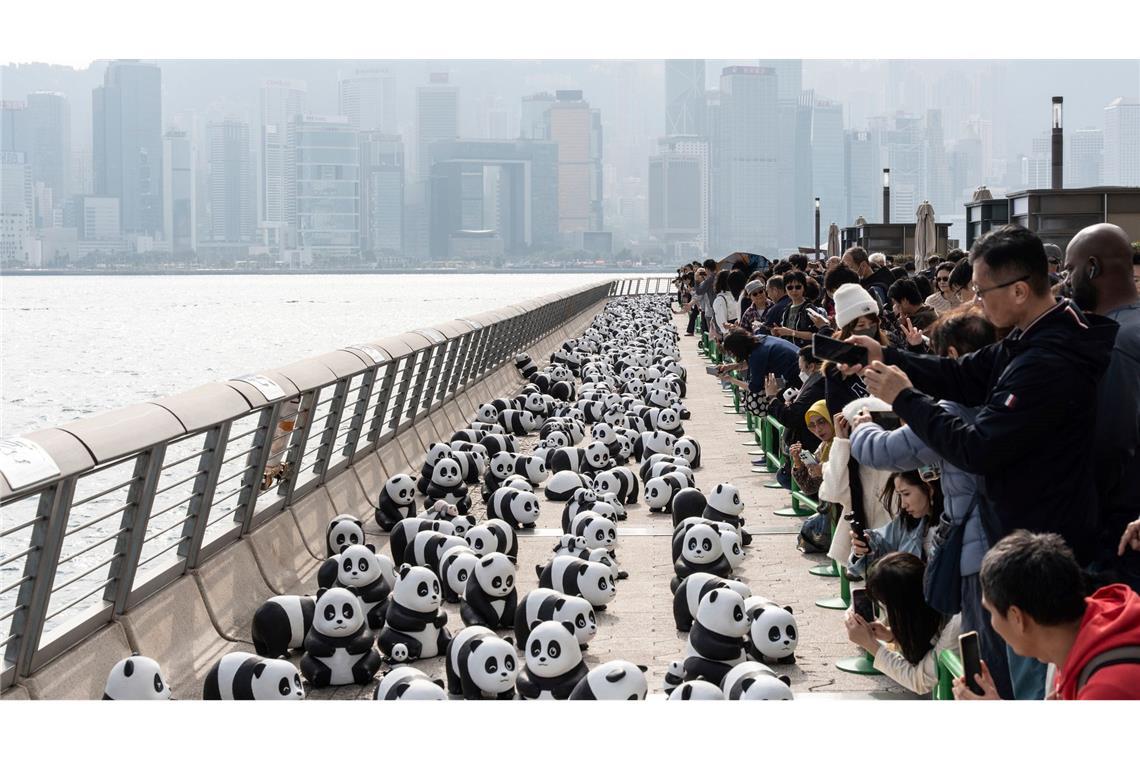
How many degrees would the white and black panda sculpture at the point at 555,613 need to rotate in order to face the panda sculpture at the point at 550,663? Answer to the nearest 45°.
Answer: approximately 45° to its right

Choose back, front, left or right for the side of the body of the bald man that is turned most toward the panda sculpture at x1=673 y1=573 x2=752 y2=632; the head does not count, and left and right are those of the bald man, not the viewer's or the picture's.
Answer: front

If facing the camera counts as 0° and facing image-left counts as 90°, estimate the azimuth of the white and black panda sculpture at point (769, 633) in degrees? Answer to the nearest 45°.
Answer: approximately 315°

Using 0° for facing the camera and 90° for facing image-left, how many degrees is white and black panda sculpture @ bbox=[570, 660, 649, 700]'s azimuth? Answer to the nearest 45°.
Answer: approximately 315°

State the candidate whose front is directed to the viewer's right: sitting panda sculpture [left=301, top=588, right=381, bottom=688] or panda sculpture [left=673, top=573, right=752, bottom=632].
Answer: the panda sculpture

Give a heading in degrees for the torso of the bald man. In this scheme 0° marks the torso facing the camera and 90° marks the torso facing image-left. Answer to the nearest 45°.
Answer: approximately 135°

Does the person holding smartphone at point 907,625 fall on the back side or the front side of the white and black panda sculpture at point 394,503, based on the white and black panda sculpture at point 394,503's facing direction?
on the front side

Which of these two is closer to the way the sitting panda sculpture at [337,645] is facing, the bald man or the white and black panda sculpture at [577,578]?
the bald man

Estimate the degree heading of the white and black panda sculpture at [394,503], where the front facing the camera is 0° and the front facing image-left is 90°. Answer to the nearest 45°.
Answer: approximately 315°

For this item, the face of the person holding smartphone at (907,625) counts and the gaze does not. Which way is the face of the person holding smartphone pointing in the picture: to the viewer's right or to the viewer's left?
to the viewer's left

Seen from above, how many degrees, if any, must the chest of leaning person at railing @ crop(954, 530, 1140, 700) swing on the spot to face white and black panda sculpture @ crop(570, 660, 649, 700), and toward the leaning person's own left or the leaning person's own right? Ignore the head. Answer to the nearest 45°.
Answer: approximately 45° to the leaning person's own right

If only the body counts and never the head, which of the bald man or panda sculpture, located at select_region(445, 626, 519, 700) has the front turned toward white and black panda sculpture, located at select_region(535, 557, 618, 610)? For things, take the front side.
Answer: the bald man
